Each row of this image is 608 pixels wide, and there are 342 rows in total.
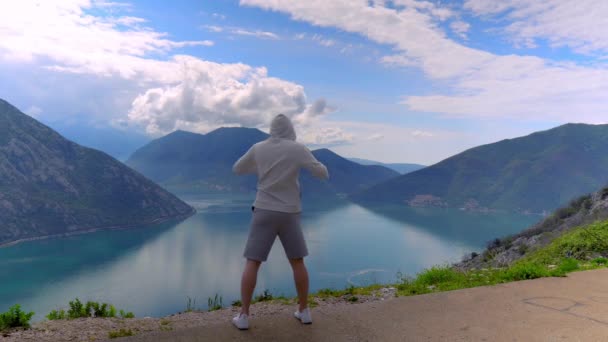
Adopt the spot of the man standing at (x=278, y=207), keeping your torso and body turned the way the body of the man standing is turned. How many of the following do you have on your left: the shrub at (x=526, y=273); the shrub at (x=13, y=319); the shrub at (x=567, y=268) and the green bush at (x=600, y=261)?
1

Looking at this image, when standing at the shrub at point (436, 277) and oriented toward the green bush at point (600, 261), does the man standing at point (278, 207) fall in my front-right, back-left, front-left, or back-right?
back-right

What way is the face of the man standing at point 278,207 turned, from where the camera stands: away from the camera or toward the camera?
away from the camera

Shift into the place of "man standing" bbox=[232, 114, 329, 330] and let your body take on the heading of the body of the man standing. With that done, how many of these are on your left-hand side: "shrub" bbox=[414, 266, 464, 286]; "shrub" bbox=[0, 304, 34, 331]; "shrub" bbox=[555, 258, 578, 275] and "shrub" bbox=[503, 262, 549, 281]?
1

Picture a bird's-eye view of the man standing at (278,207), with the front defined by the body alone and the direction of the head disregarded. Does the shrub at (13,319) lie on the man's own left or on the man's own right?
on the man's own left

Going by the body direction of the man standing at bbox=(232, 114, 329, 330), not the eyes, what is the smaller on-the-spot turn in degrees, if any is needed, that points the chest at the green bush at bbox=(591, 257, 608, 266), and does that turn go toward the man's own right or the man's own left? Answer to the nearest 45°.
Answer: approximately 45° to the man's own right

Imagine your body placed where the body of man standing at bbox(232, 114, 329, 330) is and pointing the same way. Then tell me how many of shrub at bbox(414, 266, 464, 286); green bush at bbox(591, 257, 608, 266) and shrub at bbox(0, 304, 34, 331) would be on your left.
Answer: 1

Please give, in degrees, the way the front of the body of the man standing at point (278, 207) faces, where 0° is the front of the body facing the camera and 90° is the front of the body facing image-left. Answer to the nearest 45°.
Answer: approximately 180°

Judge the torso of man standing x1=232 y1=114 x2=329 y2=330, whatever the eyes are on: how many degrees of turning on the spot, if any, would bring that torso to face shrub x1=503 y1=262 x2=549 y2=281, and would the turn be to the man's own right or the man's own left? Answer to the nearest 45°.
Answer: approximately 45° to the man's own right

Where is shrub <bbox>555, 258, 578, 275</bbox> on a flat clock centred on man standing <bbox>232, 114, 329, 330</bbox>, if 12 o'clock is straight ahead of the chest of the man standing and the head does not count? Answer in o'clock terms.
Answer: The shrub is roughly at 2 o'clock from the man standing.

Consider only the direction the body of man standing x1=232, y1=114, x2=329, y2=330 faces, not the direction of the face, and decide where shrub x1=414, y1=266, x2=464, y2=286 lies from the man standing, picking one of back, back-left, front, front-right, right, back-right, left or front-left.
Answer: front-right

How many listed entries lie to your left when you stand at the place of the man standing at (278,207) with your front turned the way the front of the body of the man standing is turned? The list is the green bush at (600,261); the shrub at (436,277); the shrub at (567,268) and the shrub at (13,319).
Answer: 1
